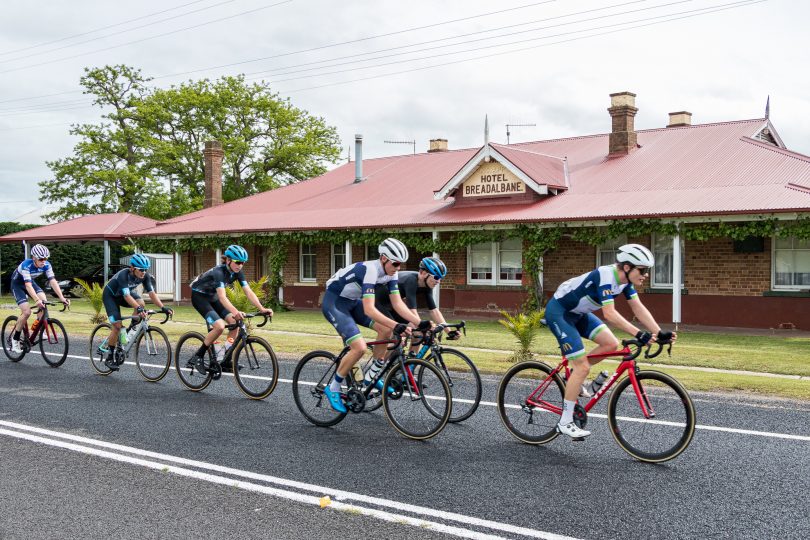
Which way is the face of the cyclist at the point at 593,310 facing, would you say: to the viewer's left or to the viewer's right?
to the viewer's right

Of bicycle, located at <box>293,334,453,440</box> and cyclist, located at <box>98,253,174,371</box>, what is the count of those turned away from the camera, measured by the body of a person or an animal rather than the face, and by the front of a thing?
0

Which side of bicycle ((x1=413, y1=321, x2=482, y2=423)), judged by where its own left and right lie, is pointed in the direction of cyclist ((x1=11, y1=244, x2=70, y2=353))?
back

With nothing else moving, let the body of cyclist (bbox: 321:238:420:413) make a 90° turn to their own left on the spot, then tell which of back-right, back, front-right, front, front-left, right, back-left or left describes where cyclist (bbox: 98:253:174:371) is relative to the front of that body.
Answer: left

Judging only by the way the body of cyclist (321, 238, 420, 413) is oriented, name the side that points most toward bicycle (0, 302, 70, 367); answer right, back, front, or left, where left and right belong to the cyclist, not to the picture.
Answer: back

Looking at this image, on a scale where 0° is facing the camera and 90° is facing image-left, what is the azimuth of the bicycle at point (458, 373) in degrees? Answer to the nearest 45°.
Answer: approximately 315°

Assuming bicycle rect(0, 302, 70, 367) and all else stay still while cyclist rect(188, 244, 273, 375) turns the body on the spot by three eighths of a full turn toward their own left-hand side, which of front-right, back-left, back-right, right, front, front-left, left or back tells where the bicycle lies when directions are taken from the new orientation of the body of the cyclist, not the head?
front-left

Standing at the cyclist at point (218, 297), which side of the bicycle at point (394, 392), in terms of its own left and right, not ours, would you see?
back

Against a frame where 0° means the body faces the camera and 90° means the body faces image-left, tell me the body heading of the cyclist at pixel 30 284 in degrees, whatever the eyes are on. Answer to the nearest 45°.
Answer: approximately 315°

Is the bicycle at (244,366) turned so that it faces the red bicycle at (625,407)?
yes

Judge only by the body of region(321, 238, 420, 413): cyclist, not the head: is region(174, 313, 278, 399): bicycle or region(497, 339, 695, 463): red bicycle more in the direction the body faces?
the red bicycle

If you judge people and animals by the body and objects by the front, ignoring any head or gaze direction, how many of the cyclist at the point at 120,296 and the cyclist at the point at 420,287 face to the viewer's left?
0

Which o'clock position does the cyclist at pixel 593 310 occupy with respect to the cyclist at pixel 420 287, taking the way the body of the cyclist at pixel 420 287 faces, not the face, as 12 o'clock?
the cyclist at pixel 593 310 is roughly at 12 o'clock from the cyclist at pixel 420 287.
